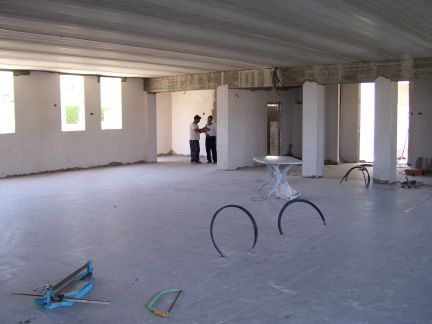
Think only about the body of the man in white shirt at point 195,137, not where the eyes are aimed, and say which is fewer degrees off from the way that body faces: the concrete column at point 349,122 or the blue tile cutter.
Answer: the concrete column

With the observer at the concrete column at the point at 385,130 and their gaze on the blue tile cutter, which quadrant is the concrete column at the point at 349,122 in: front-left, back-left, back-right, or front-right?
back-right

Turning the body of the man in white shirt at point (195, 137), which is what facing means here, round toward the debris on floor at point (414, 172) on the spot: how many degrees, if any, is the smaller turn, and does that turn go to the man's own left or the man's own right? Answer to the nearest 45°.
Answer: approximately 45° to the man's own right

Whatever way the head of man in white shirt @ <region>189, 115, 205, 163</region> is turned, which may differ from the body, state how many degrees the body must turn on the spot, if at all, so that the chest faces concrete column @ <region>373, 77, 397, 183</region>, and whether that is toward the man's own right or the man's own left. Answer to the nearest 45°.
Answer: approximately 45° to the man's own right

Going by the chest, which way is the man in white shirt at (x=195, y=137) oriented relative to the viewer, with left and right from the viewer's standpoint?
facing to the right of the viewer

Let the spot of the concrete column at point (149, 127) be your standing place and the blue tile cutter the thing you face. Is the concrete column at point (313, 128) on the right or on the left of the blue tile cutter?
left

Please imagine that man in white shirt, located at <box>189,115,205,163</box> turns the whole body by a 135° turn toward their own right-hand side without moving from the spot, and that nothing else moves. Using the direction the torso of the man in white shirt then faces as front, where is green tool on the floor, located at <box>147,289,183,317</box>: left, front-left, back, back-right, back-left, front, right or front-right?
front-left

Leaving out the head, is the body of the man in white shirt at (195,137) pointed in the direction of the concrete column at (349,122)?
yes

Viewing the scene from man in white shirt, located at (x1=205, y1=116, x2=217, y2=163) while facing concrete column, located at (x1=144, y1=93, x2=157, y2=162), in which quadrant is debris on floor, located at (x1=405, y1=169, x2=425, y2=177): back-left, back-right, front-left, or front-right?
back-left

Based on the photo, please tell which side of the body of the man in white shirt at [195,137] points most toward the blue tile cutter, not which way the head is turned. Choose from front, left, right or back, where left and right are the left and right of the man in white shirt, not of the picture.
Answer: right

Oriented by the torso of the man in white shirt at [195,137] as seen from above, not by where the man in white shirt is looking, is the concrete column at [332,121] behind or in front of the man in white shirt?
in front

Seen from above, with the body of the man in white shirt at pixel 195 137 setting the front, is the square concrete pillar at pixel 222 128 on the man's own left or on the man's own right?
on the man's own right

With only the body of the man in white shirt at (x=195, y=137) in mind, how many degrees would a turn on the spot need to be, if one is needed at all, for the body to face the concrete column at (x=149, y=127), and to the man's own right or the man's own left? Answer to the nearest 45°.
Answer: approximately 180°

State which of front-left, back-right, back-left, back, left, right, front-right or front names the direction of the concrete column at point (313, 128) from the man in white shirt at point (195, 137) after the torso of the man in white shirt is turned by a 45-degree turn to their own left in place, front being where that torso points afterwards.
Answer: right
